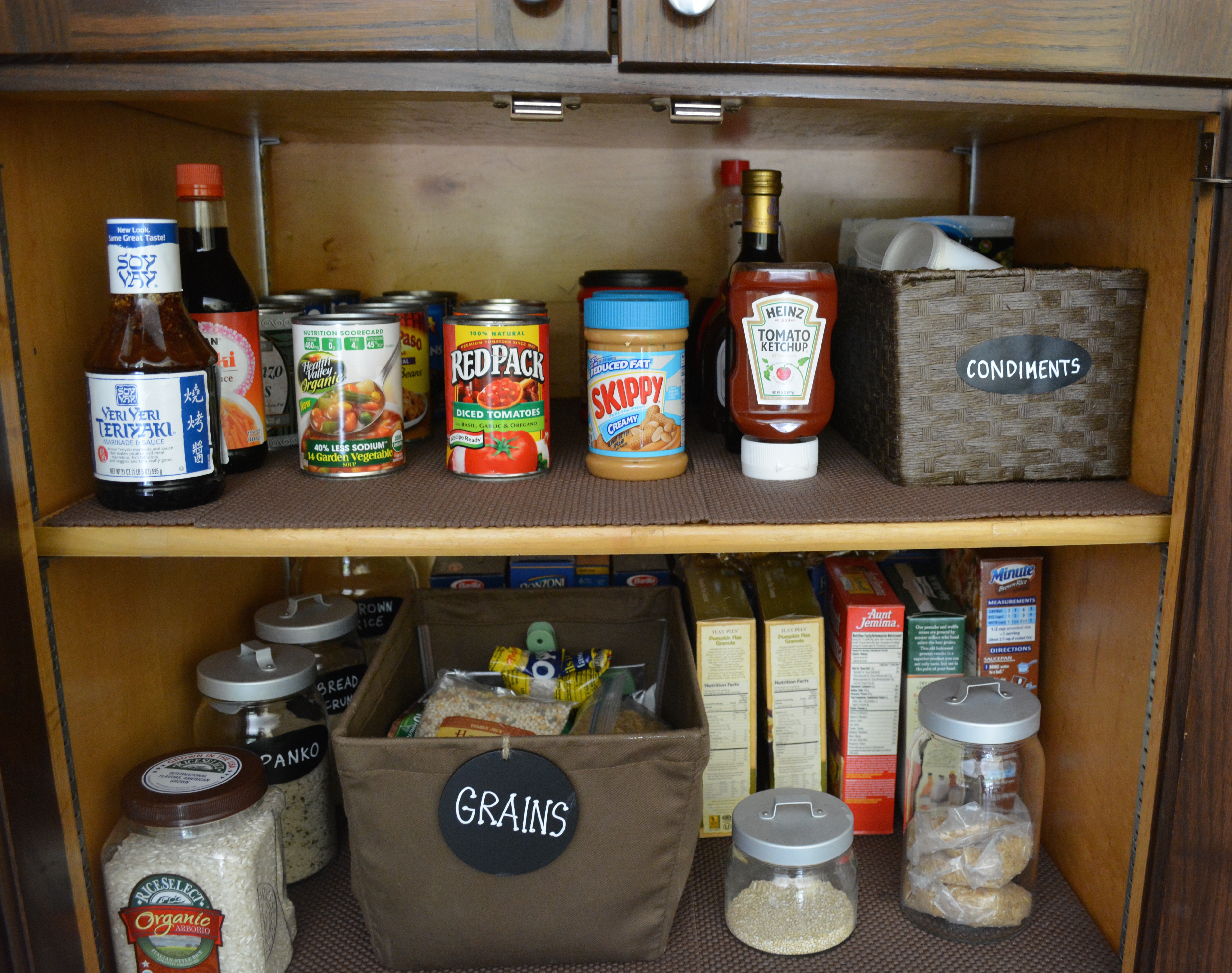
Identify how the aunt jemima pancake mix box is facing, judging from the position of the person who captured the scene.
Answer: facing to the left of the viewer

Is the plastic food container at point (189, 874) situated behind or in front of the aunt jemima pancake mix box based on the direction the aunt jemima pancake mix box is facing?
in front
